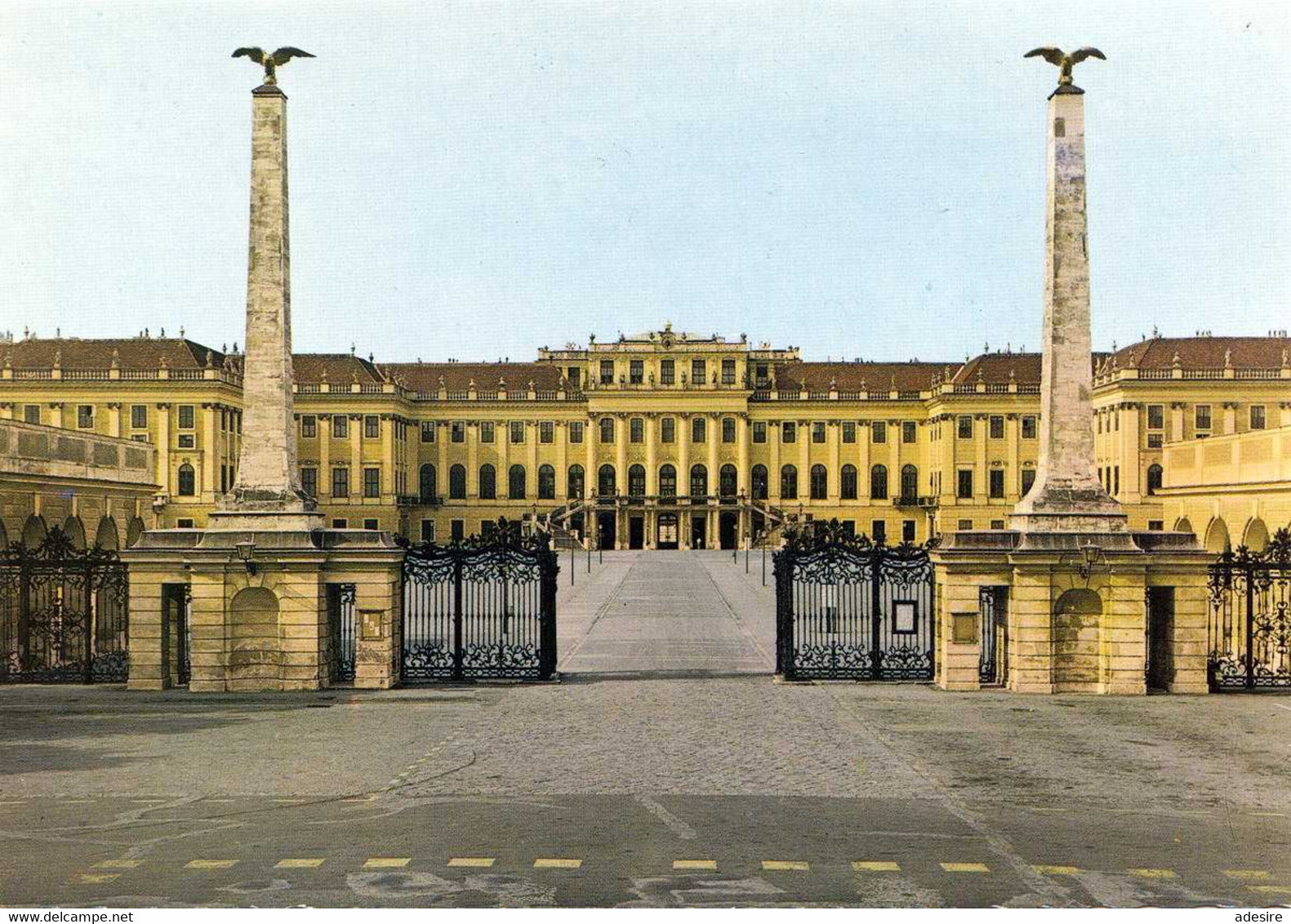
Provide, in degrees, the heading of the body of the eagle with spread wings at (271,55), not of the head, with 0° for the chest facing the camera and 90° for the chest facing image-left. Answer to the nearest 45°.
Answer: approximately 0°

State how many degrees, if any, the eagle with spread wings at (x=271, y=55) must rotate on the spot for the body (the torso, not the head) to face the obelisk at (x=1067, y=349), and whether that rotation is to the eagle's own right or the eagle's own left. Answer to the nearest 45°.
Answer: approximately 90° to the eagle's own left
